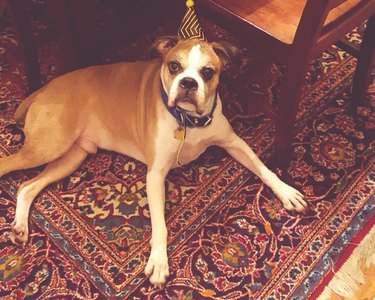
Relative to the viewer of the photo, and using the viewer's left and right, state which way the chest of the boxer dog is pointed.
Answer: facing the viewer and to the right of the viewer
